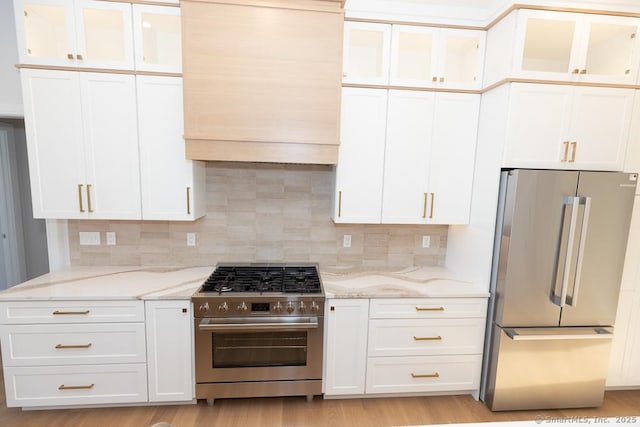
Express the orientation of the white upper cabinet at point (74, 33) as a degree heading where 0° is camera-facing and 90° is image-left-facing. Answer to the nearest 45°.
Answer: approximately 0°

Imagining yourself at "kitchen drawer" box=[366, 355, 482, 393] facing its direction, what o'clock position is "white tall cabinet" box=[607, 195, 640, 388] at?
The white tall cabinet is roughly at 8 o'clock from the kitchen drawer.

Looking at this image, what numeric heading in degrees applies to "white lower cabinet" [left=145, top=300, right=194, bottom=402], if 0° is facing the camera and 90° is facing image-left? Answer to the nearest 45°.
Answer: approximately 0°
